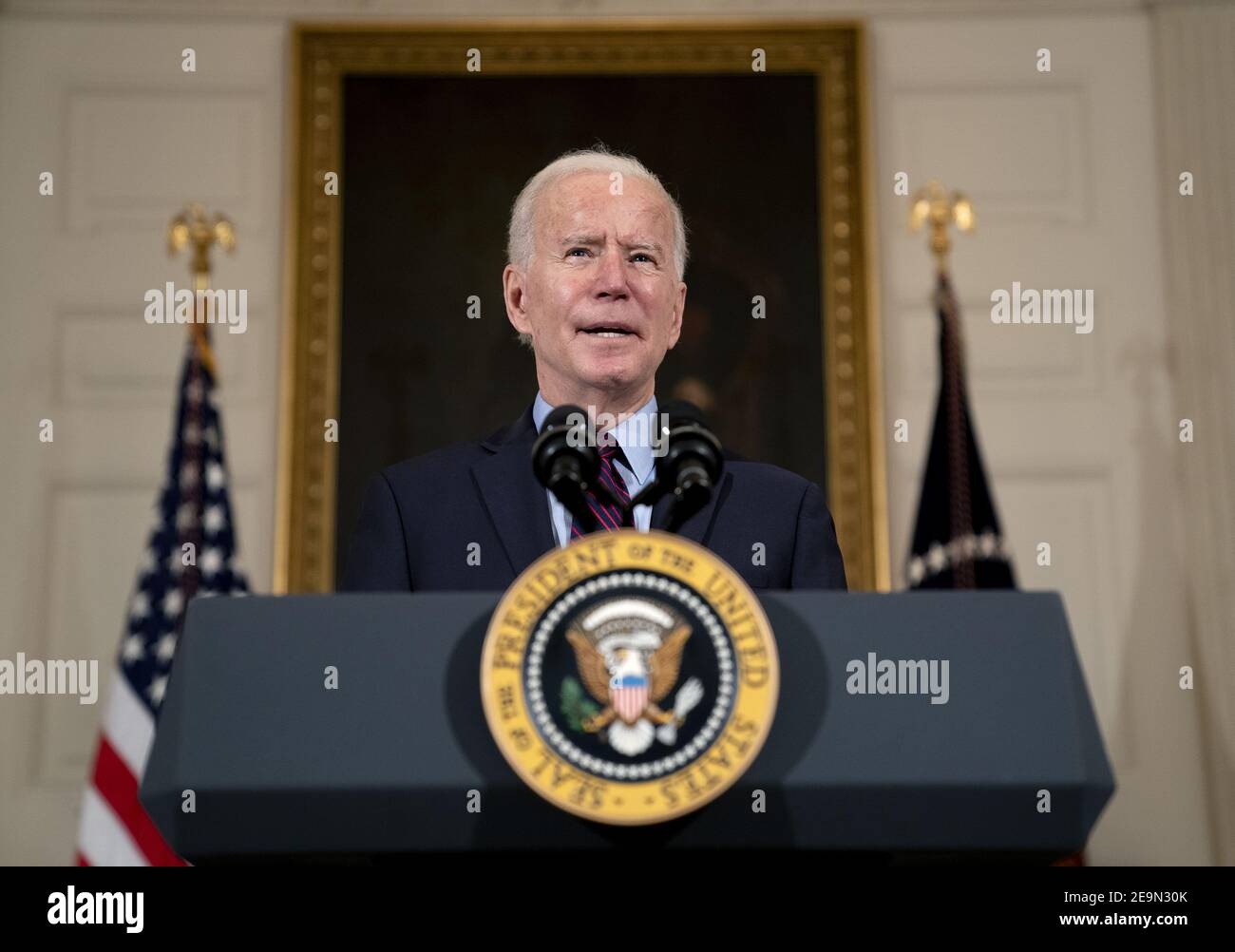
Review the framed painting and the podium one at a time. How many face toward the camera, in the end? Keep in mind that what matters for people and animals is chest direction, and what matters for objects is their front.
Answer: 2

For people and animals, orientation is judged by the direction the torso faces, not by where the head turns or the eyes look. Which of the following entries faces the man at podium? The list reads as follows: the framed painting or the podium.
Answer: the framed painting

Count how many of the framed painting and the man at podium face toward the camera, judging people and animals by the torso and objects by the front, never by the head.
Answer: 2

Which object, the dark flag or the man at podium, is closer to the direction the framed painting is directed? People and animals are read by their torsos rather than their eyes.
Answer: the man at podium

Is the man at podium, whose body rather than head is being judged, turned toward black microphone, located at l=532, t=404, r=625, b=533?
yes

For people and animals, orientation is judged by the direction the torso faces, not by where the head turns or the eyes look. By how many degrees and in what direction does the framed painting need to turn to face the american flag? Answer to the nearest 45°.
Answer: approximately 45° to its right

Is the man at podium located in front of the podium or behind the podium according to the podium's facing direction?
behind
